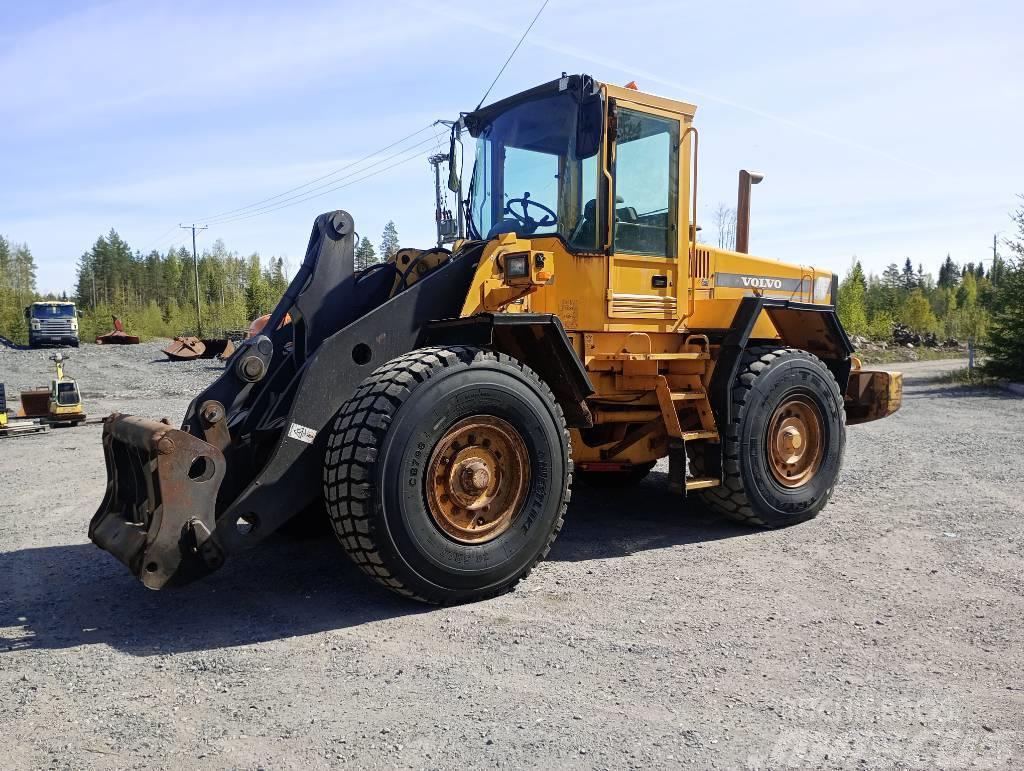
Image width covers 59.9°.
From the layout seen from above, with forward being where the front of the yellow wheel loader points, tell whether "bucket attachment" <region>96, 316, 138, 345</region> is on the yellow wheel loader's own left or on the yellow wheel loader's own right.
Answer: on the yellow wheel loader's own right

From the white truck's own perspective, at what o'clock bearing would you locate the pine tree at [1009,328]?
The pine tree is roughly at 11 o'clock from the white truck.

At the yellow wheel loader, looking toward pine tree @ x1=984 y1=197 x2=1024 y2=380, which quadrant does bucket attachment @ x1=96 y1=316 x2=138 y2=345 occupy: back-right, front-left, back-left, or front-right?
front-left

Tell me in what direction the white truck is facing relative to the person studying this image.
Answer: facing the viewer

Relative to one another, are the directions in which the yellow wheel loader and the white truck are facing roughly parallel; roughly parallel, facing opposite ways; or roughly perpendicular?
roughly perpendicular

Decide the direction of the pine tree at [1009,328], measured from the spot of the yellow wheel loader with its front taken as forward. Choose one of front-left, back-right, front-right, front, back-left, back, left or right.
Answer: back

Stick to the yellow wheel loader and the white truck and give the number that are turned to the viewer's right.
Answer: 0

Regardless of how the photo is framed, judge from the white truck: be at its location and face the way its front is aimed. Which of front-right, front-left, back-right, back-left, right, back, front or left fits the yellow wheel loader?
front

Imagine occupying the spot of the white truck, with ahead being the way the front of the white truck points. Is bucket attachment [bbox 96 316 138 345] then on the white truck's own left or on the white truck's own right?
on the white truck's own left

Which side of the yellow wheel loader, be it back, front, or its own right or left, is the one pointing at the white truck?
right

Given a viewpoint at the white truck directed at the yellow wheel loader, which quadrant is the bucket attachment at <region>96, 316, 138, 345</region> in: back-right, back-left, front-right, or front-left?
back-left

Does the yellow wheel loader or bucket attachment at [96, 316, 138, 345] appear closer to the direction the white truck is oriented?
the yellow wheel loader

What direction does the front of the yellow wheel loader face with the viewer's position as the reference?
facing the viewer and to the left of the viewer
